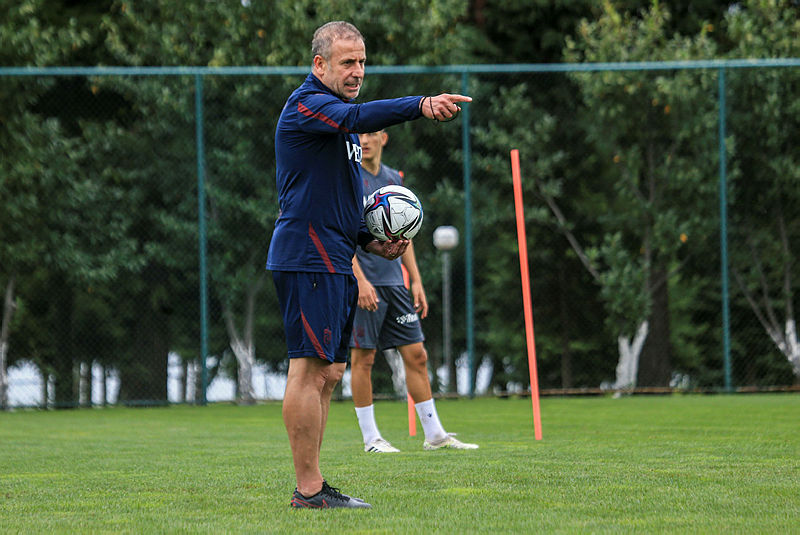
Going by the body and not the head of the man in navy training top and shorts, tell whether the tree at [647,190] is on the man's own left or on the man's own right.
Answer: on the man's own left

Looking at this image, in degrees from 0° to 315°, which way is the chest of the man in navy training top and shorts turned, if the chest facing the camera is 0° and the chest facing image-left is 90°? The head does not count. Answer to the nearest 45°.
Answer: approximately 270°

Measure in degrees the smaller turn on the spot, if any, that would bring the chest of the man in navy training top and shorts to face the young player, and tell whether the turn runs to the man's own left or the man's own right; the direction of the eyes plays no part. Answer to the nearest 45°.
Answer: approximately 90° to the man's own left

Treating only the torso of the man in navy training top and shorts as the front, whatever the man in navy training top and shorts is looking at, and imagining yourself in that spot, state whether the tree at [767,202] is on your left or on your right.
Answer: on your left

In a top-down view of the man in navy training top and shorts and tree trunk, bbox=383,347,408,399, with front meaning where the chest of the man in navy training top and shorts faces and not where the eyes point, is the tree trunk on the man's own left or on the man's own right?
on the man's own left

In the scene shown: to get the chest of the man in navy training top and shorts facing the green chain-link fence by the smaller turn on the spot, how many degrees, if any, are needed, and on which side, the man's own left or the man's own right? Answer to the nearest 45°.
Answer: approximately 90° to the man's own left
